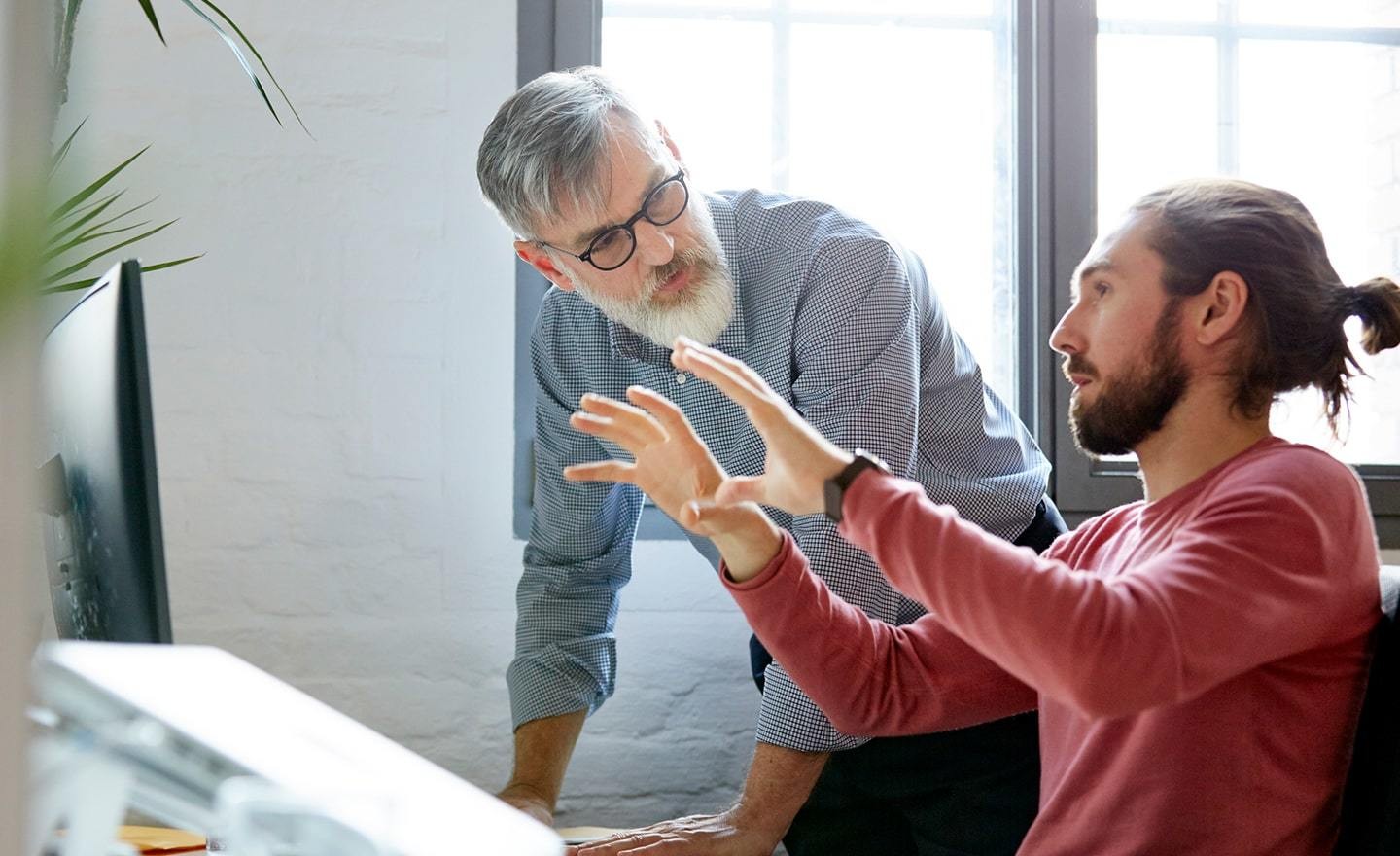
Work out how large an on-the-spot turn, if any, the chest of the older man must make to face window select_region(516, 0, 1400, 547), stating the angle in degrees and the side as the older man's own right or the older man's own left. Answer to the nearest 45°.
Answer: approximately 180°

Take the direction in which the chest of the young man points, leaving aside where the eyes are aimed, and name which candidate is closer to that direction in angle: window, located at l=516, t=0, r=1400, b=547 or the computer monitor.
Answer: the computer monitor

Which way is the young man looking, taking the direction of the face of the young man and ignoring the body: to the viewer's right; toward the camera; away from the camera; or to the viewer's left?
to the viewer's left

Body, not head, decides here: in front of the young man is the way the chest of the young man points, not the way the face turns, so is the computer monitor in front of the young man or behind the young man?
in front

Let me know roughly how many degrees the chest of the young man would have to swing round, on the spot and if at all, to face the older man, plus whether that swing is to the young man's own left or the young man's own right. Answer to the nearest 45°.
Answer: approximately 45° to the young man's own right

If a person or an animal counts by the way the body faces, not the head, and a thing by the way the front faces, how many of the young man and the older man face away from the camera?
0

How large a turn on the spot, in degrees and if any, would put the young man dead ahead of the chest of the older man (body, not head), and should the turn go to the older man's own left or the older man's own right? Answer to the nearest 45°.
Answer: approximately 90° to the older man's own left

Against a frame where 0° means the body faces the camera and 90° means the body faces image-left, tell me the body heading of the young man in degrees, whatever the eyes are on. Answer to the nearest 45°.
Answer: approximately 90°

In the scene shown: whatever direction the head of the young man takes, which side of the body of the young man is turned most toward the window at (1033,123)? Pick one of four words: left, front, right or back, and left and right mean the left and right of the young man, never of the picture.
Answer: right

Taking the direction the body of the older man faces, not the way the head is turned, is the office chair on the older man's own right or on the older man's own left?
on the older man's own left
